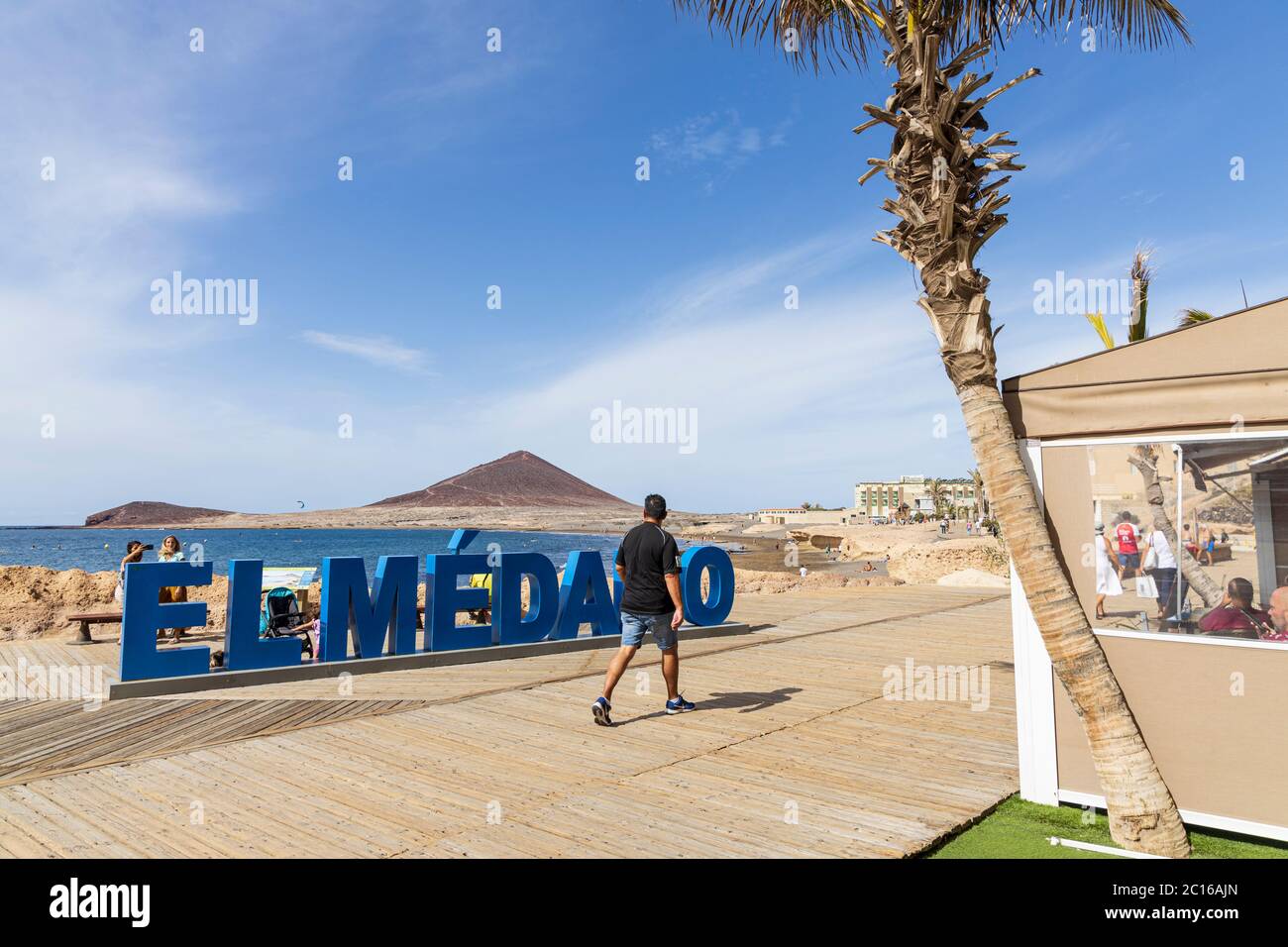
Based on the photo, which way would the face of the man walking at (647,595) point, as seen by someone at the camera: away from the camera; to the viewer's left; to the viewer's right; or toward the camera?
away from the camera

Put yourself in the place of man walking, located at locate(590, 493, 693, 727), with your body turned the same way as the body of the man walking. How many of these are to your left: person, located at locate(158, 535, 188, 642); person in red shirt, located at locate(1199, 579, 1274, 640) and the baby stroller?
2

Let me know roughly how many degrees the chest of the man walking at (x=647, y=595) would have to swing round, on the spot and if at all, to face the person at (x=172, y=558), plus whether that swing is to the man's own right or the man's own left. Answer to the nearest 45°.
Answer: approximately 90° to the man's own left

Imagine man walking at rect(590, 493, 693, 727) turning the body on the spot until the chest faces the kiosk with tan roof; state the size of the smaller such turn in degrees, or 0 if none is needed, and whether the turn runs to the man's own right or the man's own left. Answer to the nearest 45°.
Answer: approximately 90° to the man's own right

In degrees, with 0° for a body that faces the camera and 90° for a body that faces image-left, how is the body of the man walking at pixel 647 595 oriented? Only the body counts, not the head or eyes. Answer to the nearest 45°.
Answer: approximately 225°

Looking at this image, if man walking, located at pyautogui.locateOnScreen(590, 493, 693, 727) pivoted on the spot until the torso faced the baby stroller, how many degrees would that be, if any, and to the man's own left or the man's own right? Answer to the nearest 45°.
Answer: approximately 90° to the man's own left

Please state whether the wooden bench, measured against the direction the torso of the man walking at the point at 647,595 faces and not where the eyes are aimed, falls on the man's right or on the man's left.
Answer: on the man's left

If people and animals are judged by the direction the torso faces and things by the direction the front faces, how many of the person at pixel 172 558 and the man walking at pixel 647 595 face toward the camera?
1
